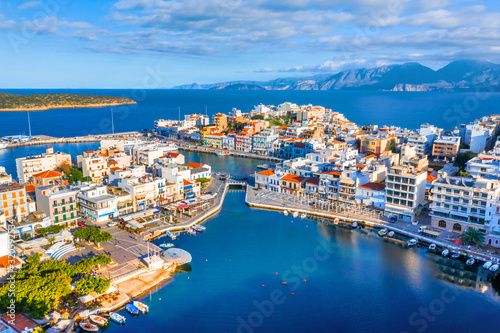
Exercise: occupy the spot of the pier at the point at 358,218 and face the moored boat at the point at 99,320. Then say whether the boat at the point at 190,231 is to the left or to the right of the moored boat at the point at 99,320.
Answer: right

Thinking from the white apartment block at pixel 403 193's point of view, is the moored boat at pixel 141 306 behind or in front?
in front

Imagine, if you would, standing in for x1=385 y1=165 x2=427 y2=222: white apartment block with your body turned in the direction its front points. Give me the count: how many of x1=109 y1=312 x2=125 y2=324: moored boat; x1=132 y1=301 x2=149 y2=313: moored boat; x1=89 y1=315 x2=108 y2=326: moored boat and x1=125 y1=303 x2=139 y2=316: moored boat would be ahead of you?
4

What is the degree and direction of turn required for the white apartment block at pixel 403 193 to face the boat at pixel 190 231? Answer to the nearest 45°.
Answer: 0° — it already faces it

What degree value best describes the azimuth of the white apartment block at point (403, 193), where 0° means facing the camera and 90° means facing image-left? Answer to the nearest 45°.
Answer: approximately 45°

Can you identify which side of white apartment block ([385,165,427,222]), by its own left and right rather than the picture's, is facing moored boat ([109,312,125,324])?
front

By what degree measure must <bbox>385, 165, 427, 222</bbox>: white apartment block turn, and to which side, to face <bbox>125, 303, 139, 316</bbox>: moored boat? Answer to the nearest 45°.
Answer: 0° — it already faces it

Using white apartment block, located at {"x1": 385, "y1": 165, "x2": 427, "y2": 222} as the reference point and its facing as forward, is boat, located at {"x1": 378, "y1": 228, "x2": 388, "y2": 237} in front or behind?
in front

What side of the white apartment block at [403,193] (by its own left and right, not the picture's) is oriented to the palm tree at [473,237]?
left

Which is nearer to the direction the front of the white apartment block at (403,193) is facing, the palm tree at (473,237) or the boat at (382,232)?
the boat

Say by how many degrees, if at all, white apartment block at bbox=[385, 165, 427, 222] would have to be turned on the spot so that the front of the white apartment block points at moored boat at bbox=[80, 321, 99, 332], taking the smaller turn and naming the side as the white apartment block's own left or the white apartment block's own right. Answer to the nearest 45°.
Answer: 0° — it already faces it

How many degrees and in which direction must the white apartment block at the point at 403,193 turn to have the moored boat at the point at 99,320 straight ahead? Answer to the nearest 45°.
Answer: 0° — it already faces it

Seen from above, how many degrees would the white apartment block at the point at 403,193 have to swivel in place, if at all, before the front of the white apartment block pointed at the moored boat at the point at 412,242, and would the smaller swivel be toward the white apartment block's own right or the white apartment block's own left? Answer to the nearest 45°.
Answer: approximately 45° to the white apartment block's own left
